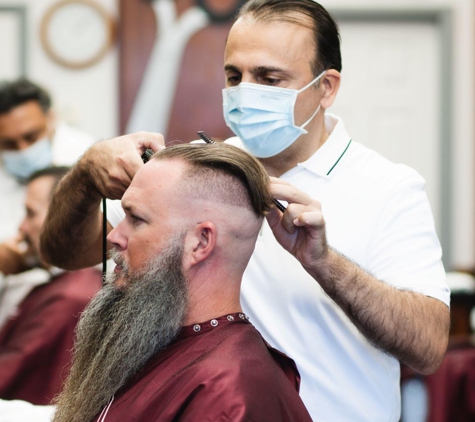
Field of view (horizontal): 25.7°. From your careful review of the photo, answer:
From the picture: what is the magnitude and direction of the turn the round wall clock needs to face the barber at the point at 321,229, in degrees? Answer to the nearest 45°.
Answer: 0° — it already faces them

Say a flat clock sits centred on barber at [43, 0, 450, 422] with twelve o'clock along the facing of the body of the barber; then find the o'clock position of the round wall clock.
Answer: The round wall clock is roughly at 4 o'clock from the barber.

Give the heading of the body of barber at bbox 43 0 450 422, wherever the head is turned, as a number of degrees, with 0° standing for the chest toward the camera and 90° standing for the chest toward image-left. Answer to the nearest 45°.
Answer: approximately 45°

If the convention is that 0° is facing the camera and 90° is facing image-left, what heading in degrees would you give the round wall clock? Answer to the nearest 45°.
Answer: approximately 0°
